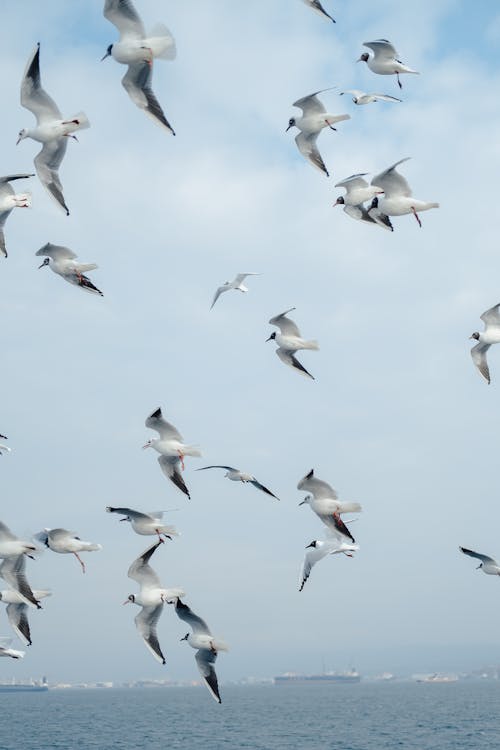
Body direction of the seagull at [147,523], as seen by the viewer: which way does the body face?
to the viewer's left

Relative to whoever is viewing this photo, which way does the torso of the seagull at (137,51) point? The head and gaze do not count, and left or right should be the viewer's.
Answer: facing to the left of the viewer

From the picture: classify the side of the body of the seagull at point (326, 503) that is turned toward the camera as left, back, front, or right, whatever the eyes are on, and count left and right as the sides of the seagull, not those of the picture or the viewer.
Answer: left

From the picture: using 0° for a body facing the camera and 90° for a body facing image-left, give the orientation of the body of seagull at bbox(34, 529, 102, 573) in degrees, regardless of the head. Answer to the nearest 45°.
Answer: approximately 90°

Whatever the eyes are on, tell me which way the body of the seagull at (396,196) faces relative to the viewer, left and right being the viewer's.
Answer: facing to the left of the viewer

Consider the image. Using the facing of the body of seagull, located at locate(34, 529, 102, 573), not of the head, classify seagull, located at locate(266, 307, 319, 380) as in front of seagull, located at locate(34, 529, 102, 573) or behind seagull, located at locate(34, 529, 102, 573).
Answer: behind

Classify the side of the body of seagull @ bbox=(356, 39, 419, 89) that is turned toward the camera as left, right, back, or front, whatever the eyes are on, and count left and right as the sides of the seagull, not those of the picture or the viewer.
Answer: left

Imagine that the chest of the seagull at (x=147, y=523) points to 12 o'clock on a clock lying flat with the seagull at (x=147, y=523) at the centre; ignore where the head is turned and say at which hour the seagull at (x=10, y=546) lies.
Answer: the seagull at (x=10, y=546) is roughly at 12 o'clock from the seagull at (x=147, y=523).
